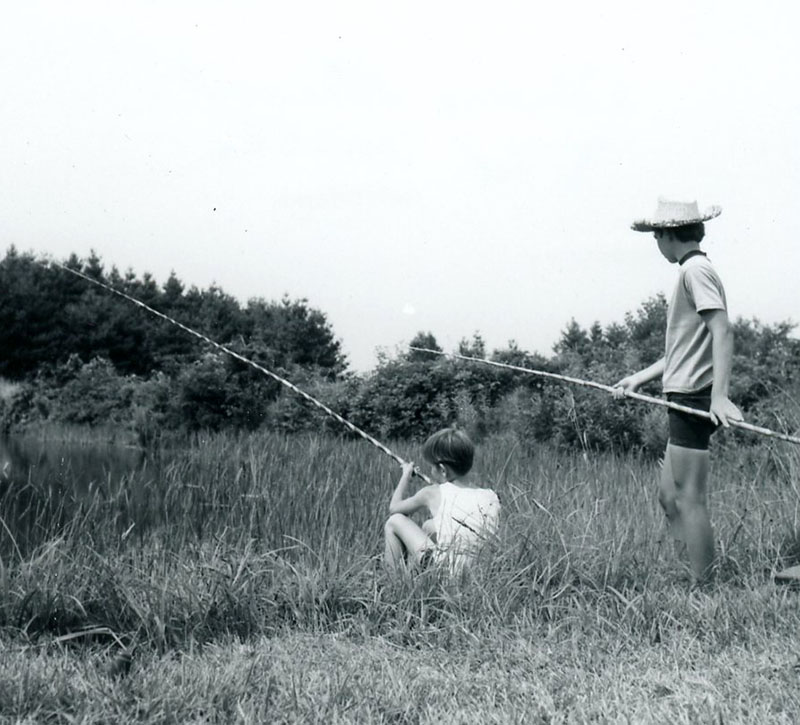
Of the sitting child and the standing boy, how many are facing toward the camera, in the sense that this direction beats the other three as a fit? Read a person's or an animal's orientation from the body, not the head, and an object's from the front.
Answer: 0

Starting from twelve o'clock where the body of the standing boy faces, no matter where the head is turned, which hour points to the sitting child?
The sitting child is roughly at 12 o'clock from the standing boy.

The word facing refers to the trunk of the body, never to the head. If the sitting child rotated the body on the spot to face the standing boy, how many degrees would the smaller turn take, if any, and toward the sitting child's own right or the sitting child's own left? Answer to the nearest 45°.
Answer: approximately 135° to the sitting child's own right

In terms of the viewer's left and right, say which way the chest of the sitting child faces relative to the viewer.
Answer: facing away from the viewer and to the left of the viewer

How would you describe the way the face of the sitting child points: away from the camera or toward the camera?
away from the camera

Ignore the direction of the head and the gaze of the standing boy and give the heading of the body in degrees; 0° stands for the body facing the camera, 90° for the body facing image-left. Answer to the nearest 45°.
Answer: approximately 90°
